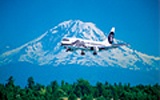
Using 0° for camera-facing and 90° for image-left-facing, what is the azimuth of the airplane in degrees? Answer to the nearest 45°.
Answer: approximately 45°
